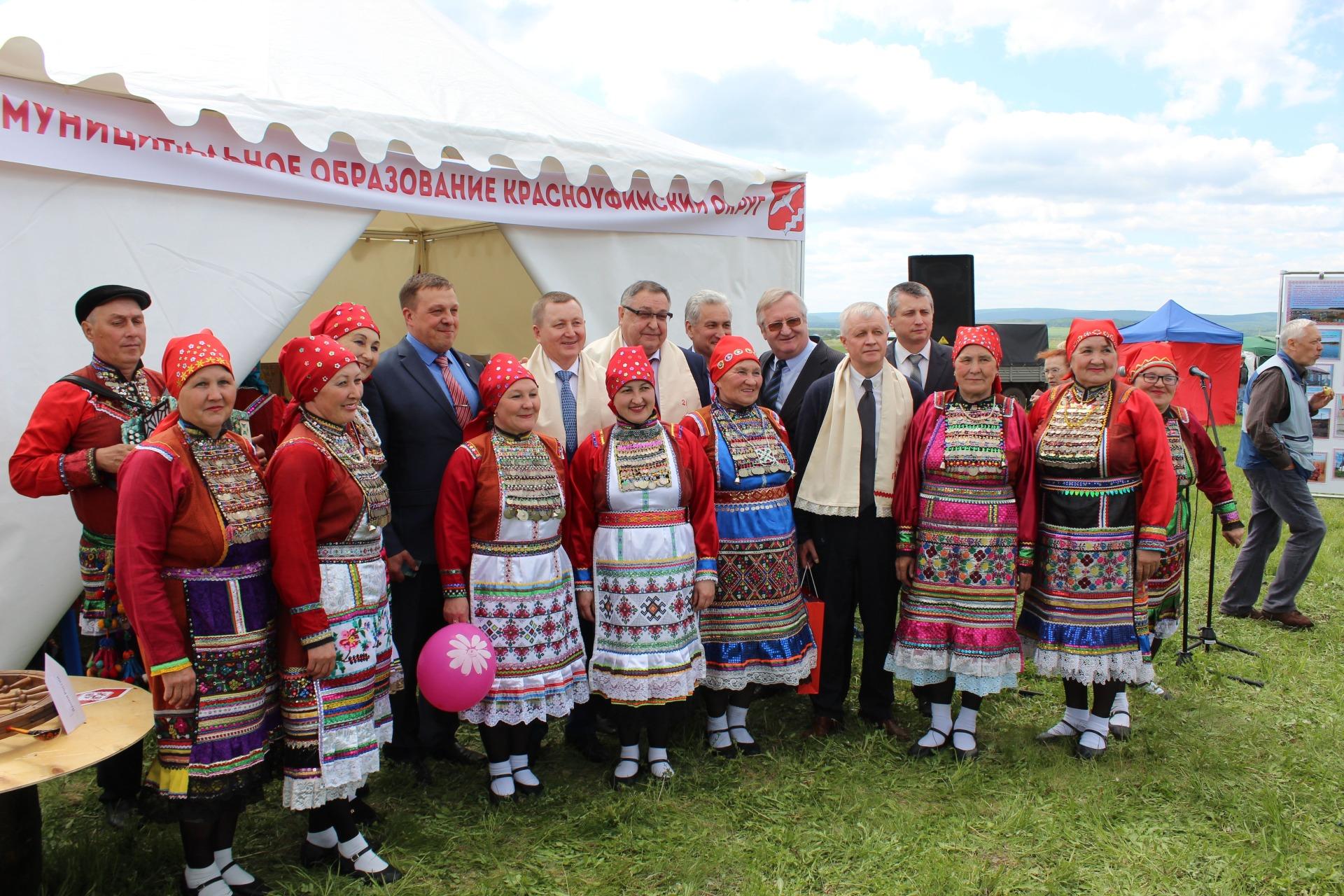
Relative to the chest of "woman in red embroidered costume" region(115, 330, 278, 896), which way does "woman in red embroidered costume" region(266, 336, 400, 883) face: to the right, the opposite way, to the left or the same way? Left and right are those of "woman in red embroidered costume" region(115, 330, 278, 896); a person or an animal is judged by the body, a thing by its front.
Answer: the same way

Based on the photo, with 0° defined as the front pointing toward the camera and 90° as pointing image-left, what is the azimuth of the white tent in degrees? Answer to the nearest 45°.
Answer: approximately 315°

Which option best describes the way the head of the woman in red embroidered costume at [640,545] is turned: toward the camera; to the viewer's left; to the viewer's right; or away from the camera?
toward the camera

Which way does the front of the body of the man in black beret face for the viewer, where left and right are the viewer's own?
facing the viewer and to the right of the viewer

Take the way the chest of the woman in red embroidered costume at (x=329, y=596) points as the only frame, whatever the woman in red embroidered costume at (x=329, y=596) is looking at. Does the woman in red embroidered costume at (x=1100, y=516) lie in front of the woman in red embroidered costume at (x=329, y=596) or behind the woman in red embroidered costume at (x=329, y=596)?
in front

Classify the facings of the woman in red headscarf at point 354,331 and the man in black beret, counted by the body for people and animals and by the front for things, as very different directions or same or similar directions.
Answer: same or similar directions

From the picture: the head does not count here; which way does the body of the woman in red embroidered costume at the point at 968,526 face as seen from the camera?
toward the camera

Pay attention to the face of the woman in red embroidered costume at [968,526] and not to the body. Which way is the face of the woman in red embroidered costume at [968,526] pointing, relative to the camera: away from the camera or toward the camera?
toward the camera

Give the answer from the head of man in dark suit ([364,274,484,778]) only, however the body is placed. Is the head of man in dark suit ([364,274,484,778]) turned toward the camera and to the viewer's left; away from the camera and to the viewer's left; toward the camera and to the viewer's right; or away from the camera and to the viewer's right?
toward the camera and to the viewer's right

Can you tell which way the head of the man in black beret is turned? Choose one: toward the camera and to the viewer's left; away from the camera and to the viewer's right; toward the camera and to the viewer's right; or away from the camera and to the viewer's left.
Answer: toward the camera and to the viewer's right

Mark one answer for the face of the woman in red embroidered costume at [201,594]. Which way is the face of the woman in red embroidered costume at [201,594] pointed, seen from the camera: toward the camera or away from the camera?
toward the camera

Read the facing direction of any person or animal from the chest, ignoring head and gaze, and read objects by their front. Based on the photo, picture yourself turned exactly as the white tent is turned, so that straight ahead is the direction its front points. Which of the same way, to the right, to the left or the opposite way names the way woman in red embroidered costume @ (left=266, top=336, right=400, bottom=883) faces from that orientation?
the same way

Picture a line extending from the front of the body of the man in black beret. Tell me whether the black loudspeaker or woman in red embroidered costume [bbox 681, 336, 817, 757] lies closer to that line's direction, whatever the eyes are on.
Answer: the woman in red embroidered costume

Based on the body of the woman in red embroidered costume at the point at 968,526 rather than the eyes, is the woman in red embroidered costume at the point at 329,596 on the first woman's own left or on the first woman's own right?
on the first woman's own right
